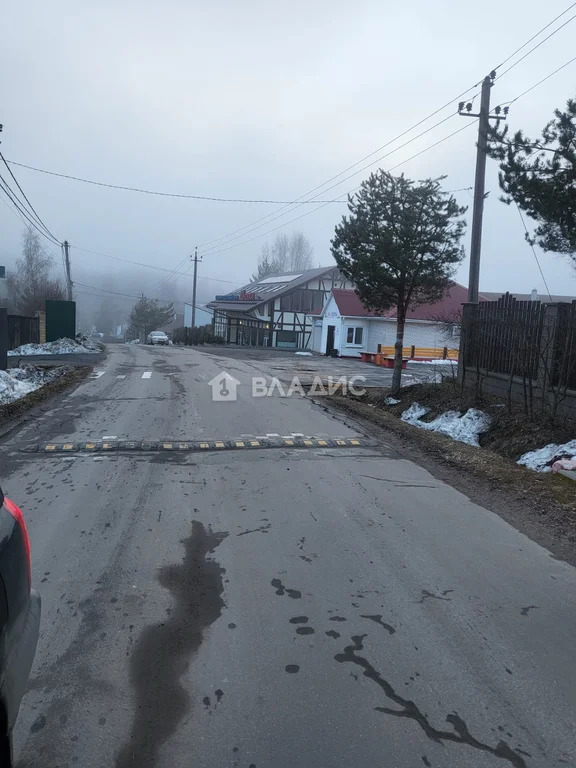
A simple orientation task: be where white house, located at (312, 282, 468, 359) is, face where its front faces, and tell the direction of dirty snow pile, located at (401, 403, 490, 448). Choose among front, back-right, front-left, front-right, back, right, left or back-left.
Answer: front-left

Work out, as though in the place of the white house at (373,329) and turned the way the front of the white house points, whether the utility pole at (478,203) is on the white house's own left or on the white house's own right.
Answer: on the white house's own left

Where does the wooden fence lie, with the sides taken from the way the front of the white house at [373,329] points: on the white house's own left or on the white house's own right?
on the white house's own left

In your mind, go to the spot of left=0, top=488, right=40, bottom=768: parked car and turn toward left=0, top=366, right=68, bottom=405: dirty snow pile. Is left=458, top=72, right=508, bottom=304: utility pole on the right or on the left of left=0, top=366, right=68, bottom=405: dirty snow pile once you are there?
right

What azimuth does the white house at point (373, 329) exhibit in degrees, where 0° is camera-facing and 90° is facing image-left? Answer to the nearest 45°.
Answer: approximately 45°

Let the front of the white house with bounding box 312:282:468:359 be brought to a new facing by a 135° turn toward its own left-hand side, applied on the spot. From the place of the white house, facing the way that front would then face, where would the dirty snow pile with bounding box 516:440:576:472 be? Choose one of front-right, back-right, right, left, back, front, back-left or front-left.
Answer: right

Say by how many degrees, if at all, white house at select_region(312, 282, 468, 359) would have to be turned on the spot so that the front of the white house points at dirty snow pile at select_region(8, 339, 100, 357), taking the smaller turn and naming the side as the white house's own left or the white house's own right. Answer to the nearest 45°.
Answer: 0° — it already faces it

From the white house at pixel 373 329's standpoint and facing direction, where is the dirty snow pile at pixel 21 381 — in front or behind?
in front
